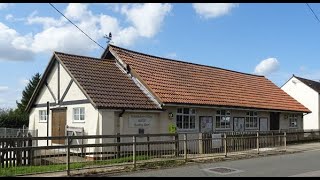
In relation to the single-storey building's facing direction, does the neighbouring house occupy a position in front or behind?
behind

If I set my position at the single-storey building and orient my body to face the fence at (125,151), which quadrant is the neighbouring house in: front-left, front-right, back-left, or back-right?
back-left

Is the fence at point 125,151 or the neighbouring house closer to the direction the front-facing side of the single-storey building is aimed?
the fence

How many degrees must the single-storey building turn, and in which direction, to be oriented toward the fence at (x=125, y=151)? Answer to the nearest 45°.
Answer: approximately 45° to its left
